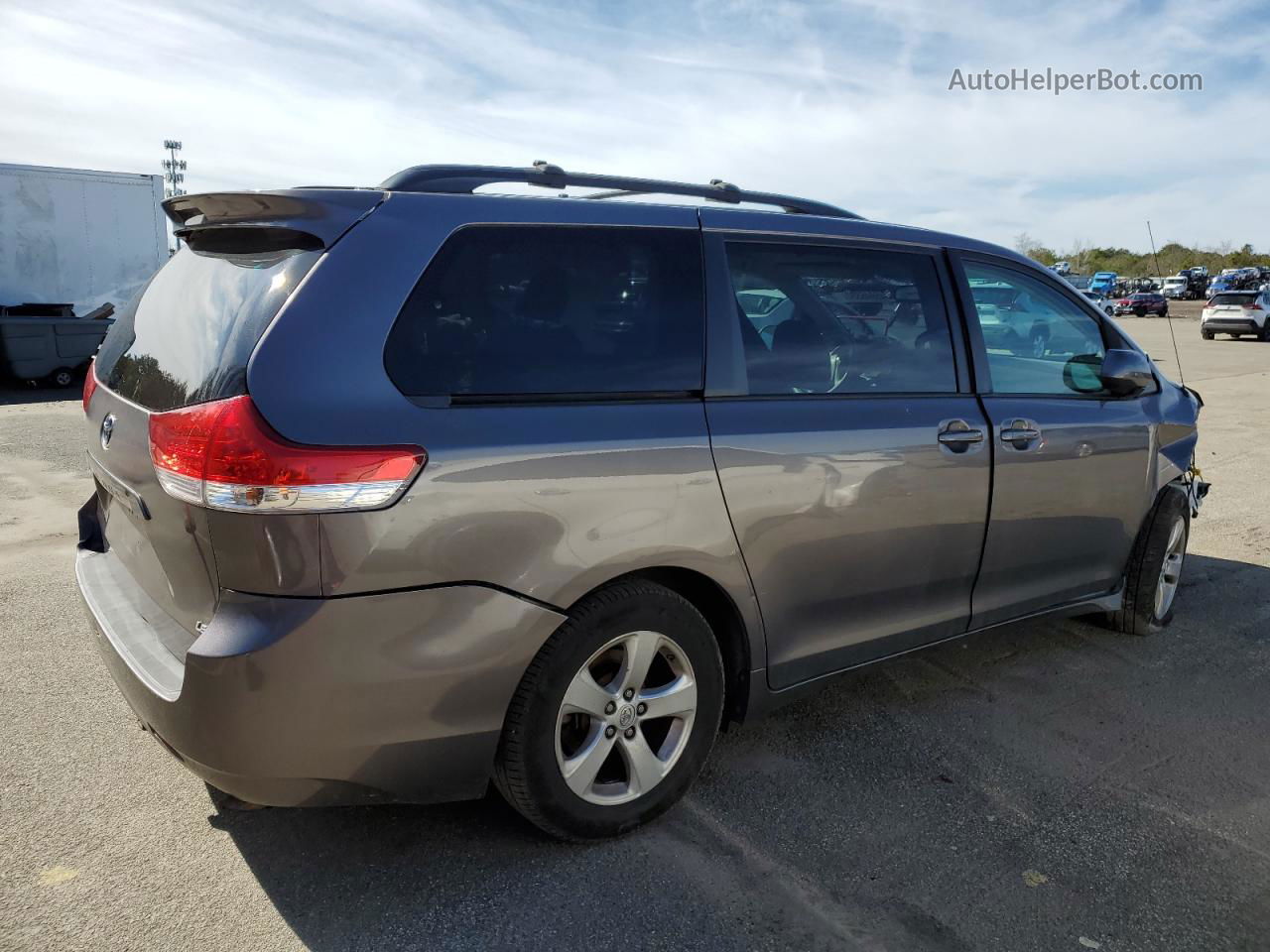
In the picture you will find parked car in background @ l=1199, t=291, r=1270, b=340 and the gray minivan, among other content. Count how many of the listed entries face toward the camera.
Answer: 0

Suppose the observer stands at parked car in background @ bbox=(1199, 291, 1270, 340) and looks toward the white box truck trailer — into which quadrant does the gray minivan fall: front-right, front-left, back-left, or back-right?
front-left

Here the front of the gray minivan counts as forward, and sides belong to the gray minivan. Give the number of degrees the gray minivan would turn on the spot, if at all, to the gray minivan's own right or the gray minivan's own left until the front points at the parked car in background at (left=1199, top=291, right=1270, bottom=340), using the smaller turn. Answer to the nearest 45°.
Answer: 0° — it already faces it

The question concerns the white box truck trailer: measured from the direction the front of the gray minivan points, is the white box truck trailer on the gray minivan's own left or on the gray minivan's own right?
on the gray minivan's own left

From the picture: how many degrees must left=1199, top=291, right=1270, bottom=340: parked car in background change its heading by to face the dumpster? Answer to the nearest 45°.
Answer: approximately 180°

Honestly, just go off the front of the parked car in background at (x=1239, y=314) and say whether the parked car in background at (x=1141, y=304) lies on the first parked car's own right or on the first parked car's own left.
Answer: on the first parked car's own left

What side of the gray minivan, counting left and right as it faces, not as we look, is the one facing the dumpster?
left

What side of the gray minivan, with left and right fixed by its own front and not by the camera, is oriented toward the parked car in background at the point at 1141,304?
front

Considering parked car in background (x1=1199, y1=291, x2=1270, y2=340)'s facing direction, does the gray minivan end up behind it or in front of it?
behind

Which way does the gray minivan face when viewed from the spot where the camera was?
facing away from the viewer and to the right of the viewer

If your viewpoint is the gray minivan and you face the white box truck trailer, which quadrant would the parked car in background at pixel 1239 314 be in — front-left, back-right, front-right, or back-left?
front-right

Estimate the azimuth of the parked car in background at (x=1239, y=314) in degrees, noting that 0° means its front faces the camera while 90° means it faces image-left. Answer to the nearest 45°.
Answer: approximately 225°
